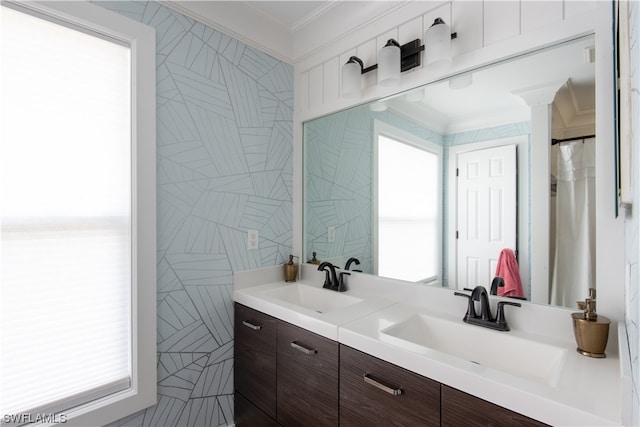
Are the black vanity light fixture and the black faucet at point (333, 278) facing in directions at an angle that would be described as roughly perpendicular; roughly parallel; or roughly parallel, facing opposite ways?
roughly parallel

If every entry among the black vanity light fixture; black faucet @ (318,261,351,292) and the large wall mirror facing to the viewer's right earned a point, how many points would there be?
0

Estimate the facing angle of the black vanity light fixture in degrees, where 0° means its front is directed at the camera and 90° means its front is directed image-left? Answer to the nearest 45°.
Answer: approximately 45°

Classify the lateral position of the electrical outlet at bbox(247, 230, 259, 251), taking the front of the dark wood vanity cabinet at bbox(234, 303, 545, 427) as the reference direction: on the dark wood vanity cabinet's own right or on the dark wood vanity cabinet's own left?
on the dark wood vanity cabinet's own right

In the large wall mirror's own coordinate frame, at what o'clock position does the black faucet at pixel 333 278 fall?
The black faucet is roughly at 2 o'clock from the large wall mirror.

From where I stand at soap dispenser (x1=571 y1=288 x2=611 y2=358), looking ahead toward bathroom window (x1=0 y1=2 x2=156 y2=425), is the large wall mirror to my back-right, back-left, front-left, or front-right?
front-right

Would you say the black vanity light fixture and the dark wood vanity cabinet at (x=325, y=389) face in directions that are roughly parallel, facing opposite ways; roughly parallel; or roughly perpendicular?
roughly parallel

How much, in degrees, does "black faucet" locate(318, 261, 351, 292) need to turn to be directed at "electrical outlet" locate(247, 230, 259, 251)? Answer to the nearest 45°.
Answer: approximately 45° to its right

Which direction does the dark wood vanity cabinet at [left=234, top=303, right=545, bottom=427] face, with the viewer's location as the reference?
facing the viewer and to the left of the viewer

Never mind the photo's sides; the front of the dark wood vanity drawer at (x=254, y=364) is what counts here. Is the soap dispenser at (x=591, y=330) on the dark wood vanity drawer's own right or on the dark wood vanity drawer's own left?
on the dark wood vanity drawer's own left

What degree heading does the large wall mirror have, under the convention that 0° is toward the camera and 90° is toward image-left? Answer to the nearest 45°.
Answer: approximately 45°
